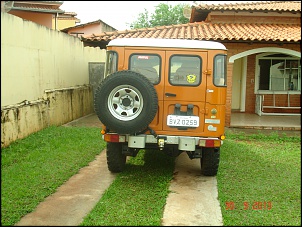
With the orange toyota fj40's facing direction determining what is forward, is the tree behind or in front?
in front

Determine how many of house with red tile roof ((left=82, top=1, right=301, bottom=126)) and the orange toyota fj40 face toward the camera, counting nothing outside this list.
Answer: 1

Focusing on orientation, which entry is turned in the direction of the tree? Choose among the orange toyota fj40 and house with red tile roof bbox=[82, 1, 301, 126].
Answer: the orange toyota fj40

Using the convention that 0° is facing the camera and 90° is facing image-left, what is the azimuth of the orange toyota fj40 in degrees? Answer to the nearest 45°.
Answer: approximately 180°

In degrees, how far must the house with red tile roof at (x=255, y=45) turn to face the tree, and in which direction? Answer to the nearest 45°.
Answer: approximately 180°

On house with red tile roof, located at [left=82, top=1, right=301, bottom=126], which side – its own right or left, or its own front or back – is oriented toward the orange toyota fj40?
front

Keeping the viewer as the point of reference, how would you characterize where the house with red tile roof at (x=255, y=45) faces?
facing the viewer

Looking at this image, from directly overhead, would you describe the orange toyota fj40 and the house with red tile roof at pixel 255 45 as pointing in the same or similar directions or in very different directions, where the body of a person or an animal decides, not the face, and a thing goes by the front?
very different directions

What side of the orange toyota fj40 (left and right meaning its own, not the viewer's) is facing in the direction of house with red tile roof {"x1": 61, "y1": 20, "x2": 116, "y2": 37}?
front
